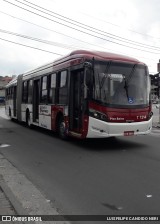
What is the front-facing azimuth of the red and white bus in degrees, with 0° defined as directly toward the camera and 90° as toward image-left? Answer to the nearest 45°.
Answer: approximately 315°
